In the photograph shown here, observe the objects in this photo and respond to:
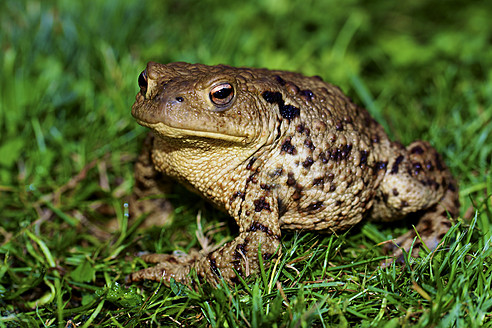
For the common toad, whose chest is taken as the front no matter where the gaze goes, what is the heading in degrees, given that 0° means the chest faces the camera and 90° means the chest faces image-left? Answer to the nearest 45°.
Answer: approximately 45°
